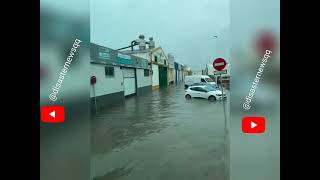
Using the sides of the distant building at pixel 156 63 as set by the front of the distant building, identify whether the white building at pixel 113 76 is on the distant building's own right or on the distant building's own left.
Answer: on the distant building's own right

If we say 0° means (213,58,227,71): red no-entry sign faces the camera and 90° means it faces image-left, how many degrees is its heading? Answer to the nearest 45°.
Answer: approximately 0°

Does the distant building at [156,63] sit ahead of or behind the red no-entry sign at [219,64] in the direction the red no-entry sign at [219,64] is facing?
behind

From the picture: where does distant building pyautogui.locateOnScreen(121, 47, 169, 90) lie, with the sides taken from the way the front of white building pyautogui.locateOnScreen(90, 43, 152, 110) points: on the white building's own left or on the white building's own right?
on the white building's own left
